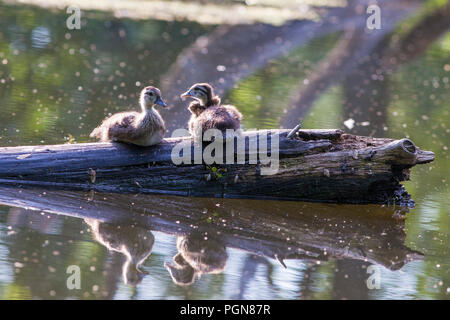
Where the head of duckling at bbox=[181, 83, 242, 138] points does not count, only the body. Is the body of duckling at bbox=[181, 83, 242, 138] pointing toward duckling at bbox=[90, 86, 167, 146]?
yes

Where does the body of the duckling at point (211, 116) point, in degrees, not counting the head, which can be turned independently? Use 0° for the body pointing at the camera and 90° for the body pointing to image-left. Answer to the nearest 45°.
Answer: approximately 90°
